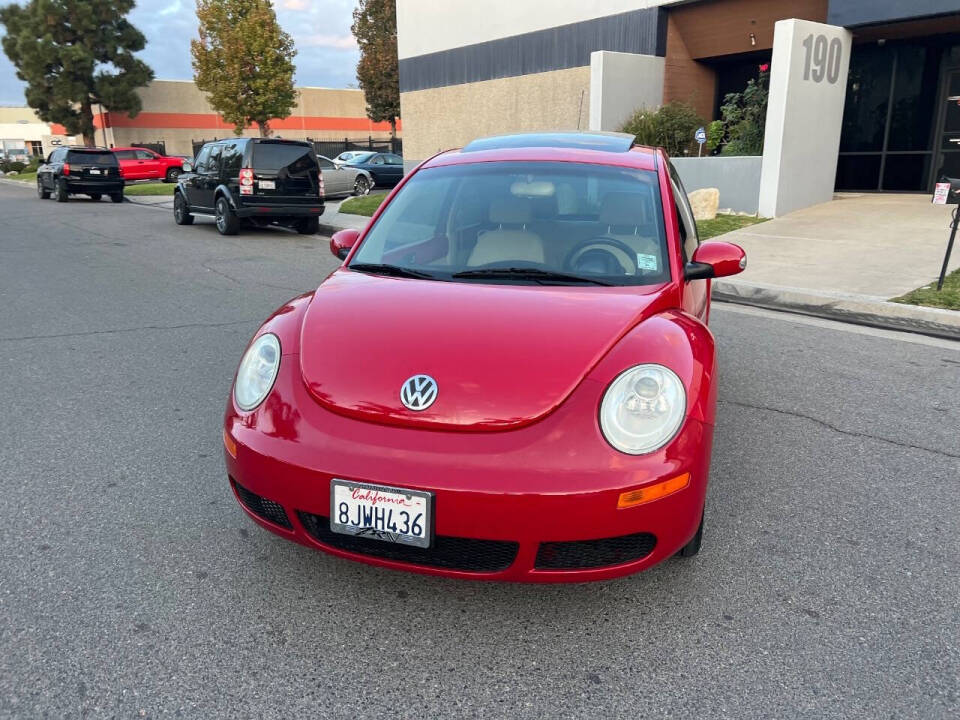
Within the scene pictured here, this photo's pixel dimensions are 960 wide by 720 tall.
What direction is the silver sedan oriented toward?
to the viewer's right

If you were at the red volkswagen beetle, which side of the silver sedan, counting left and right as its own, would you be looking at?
right

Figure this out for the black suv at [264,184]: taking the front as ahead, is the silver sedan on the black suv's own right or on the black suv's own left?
on the black suv's own right

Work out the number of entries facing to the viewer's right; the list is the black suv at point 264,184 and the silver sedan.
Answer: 1

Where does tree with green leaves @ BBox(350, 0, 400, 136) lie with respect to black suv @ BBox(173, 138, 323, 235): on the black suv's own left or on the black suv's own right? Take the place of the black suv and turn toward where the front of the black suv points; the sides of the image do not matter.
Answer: on the black suv's own right

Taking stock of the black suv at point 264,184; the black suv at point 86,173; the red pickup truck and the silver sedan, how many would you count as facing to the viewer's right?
2

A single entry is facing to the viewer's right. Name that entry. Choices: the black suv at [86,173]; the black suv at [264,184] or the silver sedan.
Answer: the silver sedan

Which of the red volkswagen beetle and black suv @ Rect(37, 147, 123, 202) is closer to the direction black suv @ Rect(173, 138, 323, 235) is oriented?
the black suv

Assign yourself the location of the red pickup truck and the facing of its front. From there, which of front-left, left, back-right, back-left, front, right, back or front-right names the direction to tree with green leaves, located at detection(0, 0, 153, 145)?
left

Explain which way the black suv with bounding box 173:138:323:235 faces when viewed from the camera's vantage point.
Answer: facing away from the viewer and to the left of the viewer

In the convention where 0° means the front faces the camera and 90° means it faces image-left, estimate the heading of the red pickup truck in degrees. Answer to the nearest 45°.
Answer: approximately 270°

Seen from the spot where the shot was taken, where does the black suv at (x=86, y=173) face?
facing away from the viewer and to the left of the viewer

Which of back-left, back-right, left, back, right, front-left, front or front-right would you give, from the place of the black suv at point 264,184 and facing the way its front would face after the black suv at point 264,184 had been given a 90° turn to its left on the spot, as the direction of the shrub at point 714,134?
back-left

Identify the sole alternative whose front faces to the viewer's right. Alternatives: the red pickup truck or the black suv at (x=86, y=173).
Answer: the red pickup truck

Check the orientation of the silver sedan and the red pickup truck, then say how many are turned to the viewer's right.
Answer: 2

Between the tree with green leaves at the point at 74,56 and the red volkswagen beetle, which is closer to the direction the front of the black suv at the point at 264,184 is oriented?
the tree with green leaves
